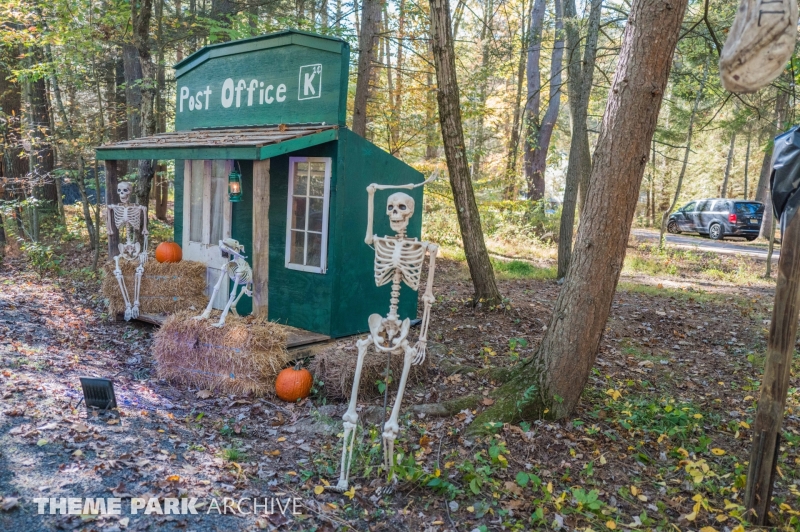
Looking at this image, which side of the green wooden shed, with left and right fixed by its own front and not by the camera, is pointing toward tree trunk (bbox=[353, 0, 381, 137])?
back

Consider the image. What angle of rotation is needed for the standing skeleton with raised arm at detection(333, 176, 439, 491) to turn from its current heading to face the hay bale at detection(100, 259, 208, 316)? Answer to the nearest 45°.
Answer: approximately 135° to its right

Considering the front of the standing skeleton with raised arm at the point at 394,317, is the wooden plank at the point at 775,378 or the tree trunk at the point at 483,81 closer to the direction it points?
the wooden plank

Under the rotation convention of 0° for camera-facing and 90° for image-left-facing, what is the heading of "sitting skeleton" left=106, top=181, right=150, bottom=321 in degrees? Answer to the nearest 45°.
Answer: approximately 0°

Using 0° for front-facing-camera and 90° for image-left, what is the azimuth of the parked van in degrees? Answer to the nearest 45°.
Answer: approximately 135°

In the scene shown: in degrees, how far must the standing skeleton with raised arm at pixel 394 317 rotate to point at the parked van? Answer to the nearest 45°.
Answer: approximately 135° to its left

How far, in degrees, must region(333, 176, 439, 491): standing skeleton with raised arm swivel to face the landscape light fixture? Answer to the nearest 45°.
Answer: approximately 90° to its right

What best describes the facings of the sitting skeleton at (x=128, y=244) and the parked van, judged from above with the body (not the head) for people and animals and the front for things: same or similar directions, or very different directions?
very different directions
